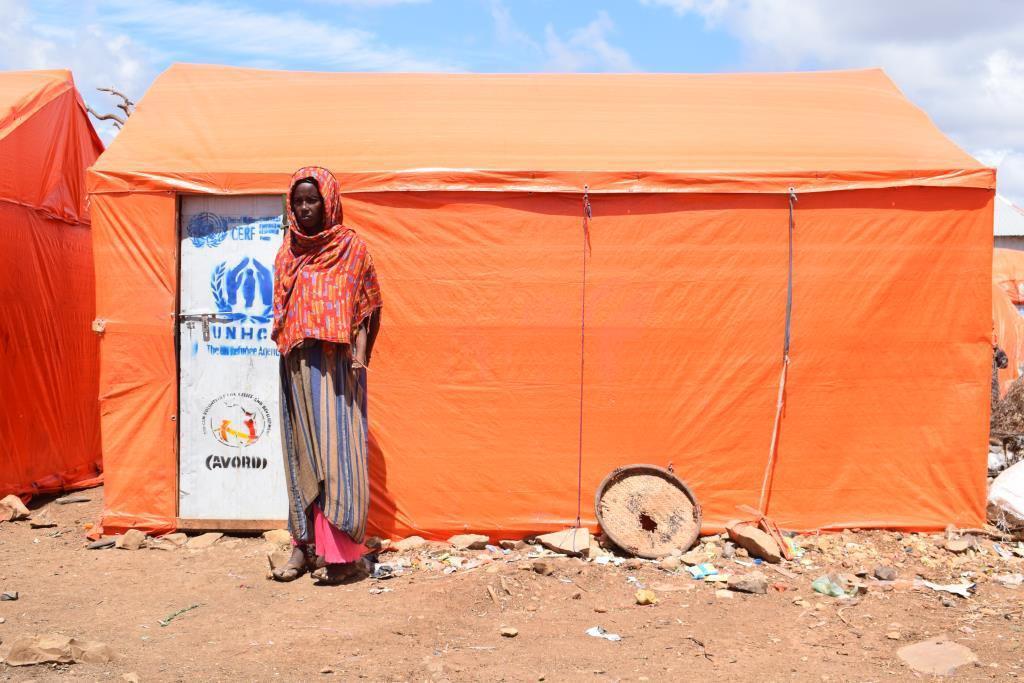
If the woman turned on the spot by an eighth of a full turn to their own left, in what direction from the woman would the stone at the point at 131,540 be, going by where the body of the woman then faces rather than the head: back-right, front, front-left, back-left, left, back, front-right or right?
back-right

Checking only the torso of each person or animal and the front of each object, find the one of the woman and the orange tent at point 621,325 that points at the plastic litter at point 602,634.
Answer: the orange tent

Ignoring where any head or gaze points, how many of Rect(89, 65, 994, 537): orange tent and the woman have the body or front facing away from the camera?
0

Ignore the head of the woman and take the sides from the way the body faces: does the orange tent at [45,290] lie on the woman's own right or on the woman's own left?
on the woman's own right

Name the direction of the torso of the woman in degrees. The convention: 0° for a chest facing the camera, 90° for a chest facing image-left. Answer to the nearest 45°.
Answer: approximately 45°

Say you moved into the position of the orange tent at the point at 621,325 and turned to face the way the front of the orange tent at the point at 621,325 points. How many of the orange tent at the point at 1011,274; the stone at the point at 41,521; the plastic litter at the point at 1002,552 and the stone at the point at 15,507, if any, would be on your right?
2

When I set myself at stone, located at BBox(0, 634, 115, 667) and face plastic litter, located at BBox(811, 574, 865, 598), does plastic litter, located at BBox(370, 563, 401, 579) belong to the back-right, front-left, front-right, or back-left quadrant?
front-left

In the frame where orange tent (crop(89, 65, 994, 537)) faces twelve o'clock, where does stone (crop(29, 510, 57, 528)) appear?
The stone is roughly at 3 o'clock from the orange tent.

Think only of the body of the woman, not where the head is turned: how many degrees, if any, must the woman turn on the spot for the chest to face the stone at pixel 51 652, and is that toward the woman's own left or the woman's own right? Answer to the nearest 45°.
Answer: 0° — they already face it

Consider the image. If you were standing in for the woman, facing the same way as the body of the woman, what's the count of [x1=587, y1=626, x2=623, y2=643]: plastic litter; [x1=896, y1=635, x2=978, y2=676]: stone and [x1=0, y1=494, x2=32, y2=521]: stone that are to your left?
2

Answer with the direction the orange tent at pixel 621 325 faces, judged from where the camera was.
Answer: facing the viewer

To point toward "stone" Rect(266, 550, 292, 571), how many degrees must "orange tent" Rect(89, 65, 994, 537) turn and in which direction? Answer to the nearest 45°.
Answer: approximately 90° to its right

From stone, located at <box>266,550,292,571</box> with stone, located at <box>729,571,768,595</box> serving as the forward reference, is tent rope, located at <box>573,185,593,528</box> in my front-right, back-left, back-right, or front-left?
front-left

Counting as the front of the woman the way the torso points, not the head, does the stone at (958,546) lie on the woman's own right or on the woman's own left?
on the woman's own left
